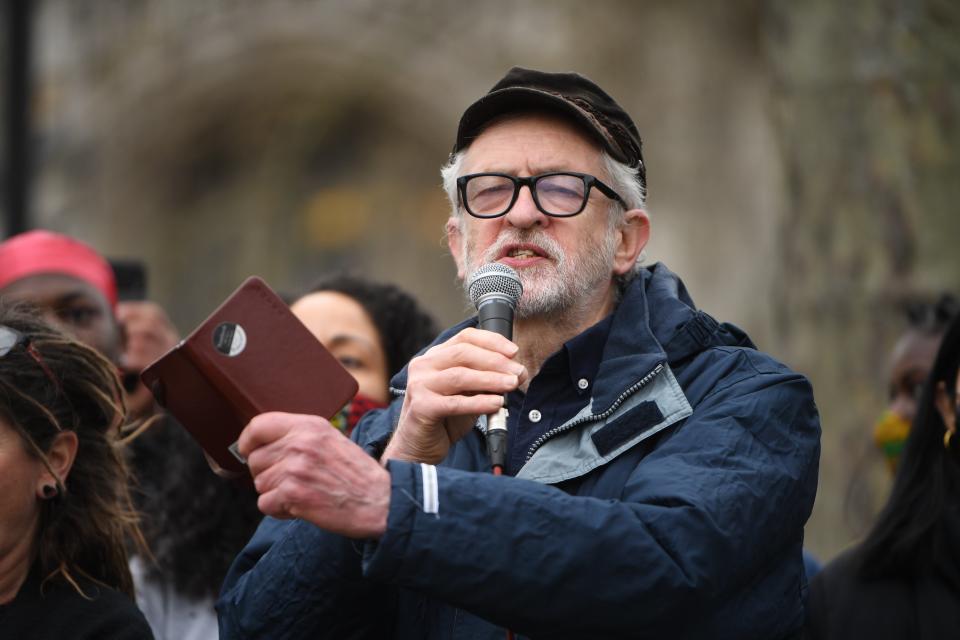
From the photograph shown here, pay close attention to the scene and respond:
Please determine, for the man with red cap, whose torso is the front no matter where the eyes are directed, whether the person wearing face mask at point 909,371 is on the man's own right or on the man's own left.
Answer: on the man's own left

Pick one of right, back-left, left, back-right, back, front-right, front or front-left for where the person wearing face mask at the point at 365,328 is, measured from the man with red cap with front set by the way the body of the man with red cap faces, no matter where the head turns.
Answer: front-left

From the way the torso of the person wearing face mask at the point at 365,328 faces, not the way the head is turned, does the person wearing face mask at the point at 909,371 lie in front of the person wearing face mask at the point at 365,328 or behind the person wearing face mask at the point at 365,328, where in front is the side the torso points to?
behind

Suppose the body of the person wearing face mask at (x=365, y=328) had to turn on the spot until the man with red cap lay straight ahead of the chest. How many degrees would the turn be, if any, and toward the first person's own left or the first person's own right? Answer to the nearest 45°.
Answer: approximately 90° to the first person's own right

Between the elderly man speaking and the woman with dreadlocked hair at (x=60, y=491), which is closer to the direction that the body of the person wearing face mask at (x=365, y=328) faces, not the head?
the woman with dreadlocked hair

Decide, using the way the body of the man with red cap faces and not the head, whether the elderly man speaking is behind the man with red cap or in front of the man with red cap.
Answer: in front

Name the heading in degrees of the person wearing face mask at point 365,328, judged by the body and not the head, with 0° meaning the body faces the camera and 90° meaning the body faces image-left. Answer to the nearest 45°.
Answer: approximately 45°

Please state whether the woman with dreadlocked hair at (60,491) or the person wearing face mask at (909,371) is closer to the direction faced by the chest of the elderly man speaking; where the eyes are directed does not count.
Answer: the woman with dreadlocked hair
